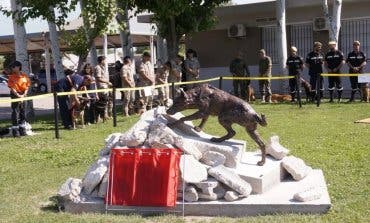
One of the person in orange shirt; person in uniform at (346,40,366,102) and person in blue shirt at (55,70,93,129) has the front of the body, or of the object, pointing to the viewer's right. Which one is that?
the person in blue shirt

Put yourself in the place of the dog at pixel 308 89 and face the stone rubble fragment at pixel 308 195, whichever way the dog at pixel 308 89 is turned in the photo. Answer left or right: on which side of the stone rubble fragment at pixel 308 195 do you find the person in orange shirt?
right

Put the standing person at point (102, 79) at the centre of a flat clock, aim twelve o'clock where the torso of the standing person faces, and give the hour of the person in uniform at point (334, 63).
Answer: The person in uniform is roughly at 10 o'clock from the standing person.

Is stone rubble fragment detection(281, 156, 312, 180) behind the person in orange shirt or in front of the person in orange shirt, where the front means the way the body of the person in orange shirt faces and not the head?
in front

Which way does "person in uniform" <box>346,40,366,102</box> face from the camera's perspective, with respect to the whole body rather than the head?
toward the camera

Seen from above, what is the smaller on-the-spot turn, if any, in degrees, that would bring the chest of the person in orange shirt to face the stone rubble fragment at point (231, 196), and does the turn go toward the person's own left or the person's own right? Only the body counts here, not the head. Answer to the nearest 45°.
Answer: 0° — they already face it

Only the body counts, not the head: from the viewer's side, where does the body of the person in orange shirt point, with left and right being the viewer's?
facing the viewer

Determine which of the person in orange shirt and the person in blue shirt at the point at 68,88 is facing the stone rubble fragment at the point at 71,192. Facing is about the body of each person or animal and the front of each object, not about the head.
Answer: the person in orange shirt

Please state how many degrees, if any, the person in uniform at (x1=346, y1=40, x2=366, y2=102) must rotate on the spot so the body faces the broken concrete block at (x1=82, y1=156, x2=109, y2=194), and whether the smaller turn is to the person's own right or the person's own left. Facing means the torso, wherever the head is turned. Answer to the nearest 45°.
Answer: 0° — they already face it

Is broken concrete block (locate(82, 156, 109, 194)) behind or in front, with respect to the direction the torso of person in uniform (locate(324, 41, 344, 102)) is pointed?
in front

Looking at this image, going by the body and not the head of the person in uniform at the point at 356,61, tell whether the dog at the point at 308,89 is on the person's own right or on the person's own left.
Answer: on the person's own right

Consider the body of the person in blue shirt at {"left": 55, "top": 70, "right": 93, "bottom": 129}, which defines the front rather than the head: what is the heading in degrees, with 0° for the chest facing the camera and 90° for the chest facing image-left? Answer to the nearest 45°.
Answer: approximately 270°

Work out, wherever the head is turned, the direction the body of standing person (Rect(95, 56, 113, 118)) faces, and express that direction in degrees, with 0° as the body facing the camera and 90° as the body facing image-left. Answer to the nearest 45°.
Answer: approximately 315°

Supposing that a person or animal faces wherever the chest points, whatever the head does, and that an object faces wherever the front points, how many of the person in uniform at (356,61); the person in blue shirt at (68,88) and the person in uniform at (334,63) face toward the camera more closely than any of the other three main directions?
2
